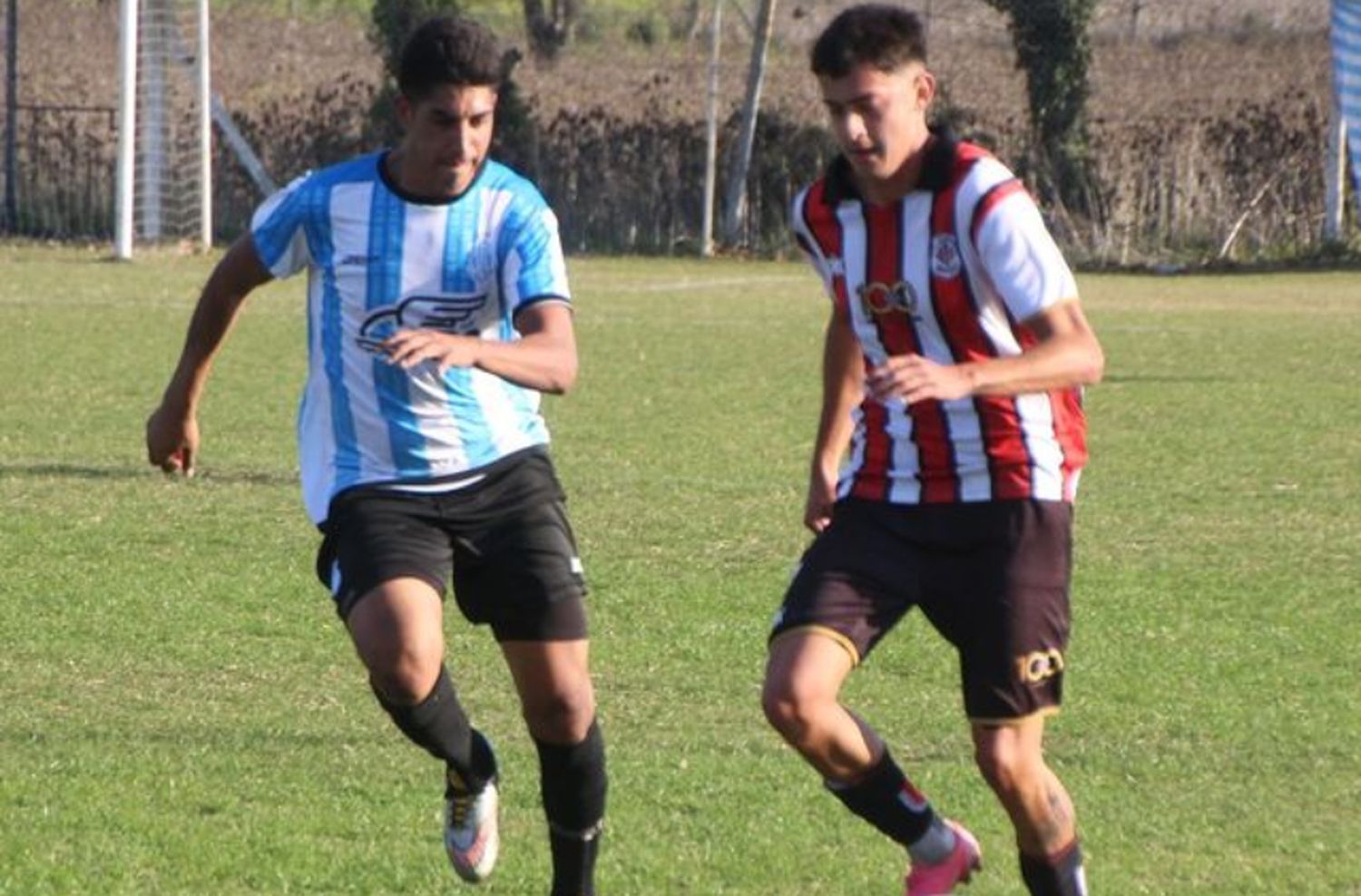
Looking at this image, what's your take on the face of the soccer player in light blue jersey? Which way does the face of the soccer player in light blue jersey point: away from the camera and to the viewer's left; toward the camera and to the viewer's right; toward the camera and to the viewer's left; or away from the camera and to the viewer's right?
toward the camera and to the viewer's right

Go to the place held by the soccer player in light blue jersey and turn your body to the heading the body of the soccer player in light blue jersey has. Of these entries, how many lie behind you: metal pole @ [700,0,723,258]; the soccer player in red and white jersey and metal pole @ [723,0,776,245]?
2

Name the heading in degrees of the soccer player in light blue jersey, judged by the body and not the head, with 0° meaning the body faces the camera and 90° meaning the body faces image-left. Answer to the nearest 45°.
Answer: approximately 0°

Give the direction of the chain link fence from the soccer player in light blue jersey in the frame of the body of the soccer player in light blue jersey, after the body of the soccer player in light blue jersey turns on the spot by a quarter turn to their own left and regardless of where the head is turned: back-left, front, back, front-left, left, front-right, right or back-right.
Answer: left

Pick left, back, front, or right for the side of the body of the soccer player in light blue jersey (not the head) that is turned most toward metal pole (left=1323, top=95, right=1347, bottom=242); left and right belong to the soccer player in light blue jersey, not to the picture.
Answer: back

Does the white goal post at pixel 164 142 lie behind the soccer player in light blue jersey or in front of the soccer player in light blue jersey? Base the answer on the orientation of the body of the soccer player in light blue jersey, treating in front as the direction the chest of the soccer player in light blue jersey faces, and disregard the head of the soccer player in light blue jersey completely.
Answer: behind

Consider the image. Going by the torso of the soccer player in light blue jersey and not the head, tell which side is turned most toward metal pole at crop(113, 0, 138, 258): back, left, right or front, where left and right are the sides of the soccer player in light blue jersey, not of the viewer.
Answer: back

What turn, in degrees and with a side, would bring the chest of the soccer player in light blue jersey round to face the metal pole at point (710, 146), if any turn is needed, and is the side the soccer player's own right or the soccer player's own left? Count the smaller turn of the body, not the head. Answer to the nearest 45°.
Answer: approximately 180°

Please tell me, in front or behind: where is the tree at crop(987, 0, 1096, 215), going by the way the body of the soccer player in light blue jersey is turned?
behind

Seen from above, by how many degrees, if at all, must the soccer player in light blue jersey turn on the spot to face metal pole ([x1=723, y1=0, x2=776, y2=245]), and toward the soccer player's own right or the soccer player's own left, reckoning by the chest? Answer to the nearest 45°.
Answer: approximately 180°

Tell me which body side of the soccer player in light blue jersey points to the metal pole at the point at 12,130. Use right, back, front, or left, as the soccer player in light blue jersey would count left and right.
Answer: back

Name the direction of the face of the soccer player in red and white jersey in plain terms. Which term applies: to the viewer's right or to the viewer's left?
to the viewer's left

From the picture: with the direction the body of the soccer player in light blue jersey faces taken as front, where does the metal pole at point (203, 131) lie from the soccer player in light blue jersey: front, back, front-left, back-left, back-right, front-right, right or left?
back

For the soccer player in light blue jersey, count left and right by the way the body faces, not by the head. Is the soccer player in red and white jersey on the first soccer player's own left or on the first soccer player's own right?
on the first soccer player's own left

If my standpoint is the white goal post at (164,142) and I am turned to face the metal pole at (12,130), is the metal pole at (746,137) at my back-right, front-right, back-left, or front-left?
back-right

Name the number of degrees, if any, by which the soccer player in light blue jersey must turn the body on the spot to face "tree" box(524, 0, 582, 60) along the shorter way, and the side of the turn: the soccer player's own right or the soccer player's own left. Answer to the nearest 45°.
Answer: approximately 180°
